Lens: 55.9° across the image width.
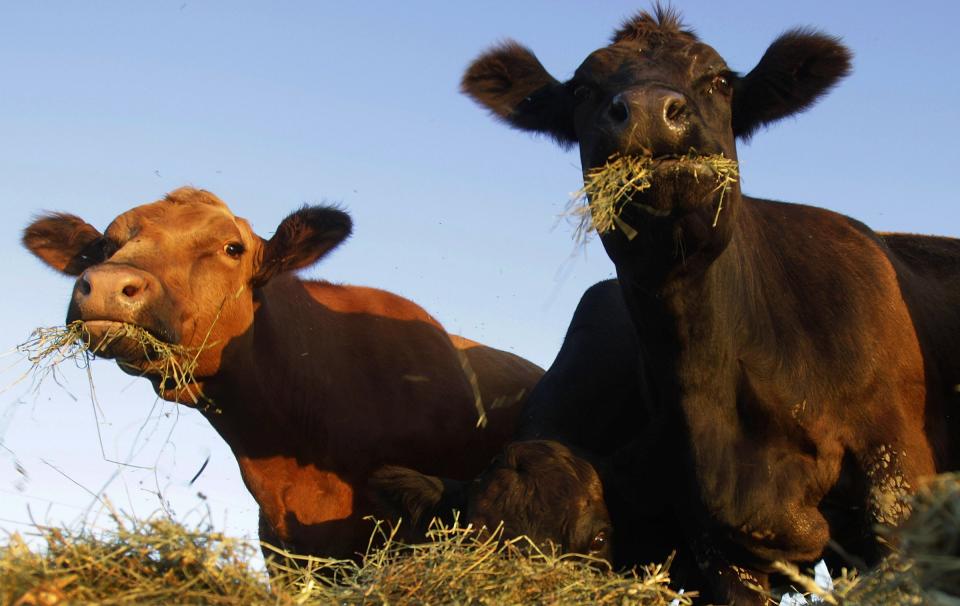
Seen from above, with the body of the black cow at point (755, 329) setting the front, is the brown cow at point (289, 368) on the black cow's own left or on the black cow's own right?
on the black cow's own right

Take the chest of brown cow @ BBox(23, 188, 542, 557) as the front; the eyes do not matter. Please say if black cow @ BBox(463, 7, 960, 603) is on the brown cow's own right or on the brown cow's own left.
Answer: on the brown cow's own left

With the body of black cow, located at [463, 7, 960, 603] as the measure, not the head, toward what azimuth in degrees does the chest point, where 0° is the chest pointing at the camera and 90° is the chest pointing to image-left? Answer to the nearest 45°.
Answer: approximately 45°

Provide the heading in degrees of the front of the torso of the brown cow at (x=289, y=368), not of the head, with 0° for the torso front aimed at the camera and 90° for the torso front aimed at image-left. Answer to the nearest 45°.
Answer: approximately 45°

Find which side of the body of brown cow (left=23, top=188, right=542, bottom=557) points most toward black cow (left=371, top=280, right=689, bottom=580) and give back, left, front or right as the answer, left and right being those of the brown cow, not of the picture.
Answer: left
